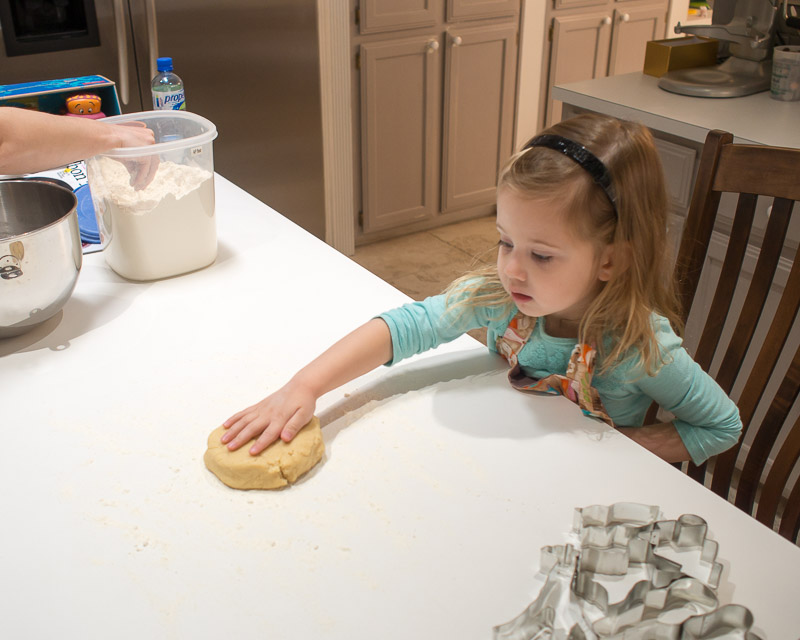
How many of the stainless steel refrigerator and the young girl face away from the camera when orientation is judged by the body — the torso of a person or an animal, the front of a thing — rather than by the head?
0

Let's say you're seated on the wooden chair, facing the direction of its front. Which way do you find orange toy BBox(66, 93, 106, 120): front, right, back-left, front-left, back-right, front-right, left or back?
front-right

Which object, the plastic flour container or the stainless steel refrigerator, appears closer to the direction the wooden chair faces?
the plastic flour container

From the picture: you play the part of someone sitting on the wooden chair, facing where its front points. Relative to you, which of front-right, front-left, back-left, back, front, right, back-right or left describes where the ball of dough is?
front

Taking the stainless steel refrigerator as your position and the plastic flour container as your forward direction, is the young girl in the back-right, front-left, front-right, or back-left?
front-left

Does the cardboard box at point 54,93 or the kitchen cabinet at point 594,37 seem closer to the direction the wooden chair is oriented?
the cardboard box

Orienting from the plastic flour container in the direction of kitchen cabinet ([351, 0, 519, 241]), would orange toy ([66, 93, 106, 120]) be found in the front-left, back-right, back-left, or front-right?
front-left

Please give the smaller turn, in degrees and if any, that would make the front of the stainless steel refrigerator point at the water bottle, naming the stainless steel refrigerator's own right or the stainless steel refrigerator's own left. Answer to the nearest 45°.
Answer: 0° — it already faces it

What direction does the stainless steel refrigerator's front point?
toward the camera

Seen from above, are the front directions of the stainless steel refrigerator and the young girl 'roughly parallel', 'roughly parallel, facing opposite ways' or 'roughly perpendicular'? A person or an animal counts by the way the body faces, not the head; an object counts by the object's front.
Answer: roughly perpendicular

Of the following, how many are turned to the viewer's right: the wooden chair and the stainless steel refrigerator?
0

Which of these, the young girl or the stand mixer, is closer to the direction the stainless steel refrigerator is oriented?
the young girl

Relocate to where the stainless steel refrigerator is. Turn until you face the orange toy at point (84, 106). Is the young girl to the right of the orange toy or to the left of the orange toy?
left

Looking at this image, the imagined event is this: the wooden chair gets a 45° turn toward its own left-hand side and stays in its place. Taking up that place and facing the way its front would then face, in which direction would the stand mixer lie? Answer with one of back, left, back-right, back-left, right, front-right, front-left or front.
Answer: back

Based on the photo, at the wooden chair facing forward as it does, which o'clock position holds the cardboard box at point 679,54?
The cardboard box is roughly at 4 o'clock from the wooden chair.

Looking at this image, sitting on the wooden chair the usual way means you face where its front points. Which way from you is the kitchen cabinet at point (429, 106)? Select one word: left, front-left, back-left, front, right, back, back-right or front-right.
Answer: right

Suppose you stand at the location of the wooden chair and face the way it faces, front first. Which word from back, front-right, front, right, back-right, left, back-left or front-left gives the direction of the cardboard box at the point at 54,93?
front-right

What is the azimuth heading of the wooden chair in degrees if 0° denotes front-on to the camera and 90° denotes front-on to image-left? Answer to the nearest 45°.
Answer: approximately 45°

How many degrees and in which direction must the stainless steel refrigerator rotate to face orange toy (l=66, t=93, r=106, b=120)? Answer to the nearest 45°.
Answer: approximately 45° to its right

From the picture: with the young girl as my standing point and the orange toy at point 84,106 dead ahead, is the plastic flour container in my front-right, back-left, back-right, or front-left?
front-left

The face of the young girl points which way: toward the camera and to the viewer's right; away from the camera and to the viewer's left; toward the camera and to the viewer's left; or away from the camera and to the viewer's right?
toward the camera and to the viewer's left

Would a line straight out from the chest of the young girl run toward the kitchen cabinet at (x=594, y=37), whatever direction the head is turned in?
no

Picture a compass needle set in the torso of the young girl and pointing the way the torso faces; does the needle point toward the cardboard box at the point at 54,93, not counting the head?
no
